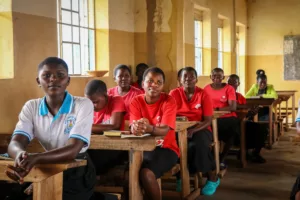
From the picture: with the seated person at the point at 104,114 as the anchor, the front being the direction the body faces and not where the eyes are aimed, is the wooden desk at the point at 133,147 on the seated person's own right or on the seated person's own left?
on the seated person's own left

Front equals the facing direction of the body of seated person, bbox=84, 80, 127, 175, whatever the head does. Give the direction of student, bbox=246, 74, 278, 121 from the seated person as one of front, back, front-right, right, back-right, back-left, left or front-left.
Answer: back

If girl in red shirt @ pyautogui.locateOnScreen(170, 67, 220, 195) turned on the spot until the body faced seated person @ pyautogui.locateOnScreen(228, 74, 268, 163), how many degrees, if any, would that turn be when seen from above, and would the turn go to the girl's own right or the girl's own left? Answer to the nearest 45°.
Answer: approximately 135° to the girl's own left

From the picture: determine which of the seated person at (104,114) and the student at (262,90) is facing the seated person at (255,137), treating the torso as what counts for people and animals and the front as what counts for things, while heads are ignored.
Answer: the student

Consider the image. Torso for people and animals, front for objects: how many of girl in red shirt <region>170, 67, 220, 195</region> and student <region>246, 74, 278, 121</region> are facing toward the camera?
2

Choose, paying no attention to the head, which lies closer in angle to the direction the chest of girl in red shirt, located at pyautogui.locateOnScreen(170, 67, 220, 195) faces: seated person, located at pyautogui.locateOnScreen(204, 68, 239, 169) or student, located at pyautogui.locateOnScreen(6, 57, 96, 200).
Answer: the student

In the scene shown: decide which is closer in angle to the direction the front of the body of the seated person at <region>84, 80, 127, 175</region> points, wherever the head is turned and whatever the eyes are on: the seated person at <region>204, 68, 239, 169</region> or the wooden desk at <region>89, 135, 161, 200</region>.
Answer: the wooden desk

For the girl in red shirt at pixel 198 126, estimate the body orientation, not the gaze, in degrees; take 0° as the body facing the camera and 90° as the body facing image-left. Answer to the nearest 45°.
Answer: approximately 0°

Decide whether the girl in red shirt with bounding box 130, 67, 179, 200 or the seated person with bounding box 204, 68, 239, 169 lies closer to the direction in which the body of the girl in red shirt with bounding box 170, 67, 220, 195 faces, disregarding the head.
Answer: the girl in red shirt
